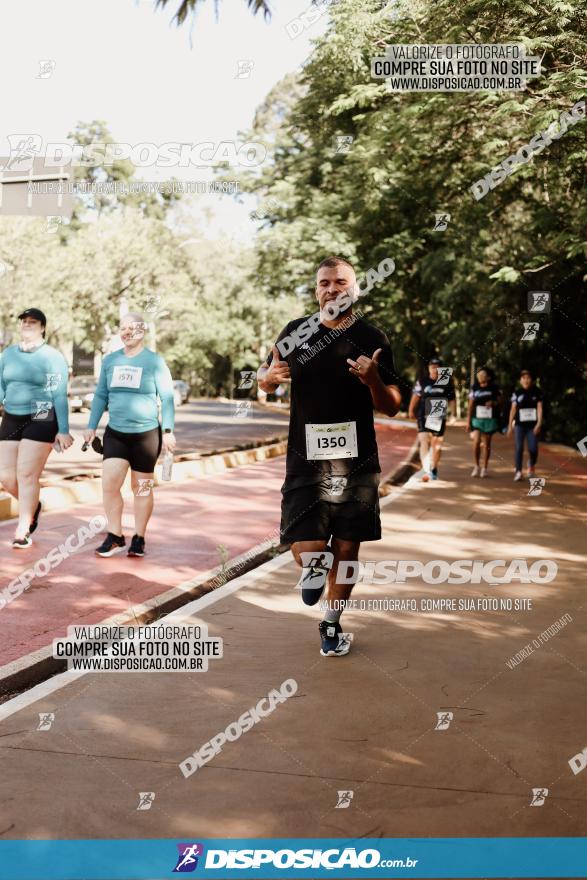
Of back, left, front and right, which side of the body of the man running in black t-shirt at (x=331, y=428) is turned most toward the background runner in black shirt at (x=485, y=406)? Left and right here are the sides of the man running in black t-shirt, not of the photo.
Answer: back

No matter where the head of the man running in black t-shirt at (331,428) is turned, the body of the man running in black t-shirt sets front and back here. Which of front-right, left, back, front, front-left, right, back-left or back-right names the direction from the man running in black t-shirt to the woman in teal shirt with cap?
back-right

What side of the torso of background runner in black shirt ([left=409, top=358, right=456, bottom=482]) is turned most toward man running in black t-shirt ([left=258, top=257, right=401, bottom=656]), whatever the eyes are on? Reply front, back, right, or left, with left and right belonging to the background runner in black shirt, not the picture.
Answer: front

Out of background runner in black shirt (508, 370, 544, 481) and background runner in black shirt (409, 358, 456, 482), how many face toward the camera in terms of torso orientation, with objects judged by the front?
2

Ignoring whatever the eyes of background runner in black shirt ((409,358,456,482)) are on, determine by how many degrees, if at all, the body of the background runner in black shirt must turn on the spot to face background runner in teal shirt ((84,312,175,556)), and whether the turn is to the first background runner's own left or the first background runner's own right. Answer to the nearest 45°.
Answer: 0° — they already face them

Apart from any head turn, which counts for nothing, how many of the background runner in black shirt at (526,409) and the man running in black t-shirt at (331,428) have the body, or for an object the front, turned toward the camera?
2

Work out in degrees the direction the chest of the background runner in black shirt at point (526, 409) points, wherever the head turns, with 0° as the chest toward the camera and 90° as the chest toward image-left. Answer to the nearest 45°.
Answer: approximately 0°

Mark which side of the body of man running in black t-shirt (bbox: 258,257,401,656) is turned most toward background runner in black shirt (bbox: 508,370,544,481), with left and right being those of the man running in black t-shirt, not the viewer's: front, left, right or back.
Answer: back
